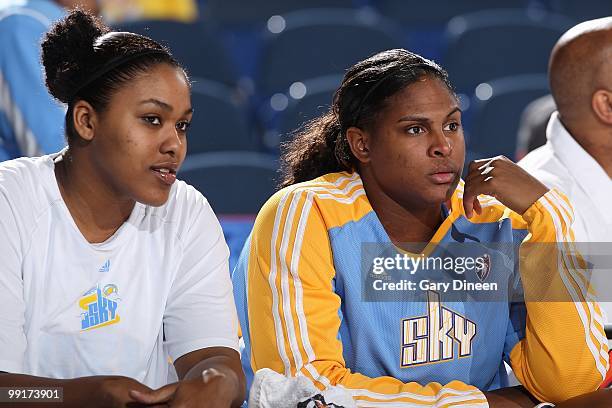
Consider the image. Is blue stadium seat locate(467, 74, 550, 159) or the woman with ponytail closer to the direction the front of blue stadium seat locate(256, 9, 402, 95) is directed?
the woman with ponytail

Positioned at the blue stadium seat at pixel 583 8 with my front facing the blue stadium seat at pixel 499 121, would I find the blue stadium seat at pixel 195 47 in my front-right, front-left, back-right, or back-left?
front-right

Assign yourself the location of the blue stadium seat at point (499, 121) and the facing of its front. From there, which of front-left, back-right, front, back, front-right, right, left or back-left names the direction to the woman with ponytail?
front

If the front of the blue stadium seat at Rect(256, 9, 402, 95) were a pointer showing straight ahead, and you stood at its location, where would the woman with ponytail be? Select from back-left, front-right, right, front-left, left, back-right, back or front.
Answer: front

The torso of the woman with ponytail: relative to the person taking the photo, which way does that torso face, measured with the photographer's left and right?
facing the viewer and to the right of the viewer

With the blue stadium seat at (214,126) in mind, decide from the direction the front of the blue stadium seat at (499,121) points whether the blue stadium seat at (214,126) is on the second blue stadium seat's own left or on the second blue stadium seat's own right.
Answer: on the second blue stadium seat's own right

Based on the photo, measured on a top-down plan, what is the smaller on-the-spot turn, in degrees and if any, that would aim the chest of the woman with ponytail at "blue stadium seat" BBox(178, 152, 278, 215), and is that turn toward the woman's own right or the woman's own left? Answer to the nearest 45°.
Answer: approximately 180°

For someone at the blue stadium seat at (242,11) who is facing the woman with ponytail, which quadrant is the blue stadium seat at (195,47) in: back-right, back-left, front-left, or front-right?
front-right

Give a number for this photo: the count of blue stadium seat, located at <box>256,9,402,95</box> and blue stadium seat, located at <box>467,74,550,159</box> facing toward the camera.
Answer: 2

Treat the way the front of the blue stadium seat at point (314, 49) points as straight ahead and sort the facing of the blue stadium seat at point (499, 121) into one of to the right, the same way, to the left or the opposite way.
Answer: the same way

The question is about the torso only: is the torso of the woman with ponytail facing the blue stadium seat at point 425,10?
no

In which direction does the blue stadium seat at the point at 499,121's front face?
toward the camera

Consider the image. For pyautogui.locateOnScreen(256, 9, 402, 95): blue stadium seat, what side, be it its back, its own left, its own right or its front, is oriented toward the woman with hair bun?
front

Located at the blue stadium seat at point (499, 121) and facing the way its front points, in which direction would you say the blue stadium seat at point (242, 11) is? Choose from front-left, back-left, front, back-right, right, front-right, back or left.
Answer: right

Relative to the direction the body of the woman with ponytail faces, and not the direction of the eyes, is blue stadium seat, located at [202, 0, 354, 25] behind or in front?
behind

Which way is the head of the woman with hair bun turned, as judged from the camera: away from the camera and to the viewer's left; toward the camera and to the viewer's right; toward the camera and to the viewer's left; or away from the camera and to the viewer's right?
toward the camera and to the viewer's right

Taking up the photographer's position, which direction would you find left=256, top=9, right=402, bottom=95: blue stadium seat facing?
facing the viewer

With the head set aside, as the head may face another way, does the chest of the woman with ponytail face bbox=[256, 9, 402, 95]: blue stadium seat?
no
